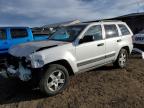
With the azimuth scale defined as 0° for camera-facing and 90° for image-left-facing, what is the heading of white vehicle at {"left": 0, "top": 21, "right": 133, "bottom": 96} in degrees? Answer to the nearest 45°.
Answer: approximately 45°

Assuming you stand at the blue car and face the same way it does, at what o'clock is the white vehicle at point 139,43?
The white vehicle is roughly at 6 o'clock from the blue car.

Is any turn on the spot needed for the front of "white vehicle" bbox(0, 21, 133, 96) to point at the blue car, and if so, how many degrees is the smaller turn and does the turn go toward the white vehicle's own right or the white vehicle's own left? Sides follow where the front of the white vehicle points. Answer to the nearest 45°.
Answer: approximately 90° to the white vehicle's own right

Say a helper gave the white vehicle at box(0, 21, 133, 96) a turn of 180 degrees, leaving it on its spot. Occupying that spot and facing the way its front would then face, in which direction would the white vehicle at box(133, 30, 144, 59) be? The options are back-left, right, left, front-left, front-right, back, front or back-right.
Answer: front

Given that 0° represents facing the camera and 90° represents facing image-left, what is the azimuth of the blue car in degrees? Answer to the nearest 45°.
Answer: approximately 90°

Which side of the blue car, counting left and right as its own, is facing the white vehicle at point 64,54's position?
left
